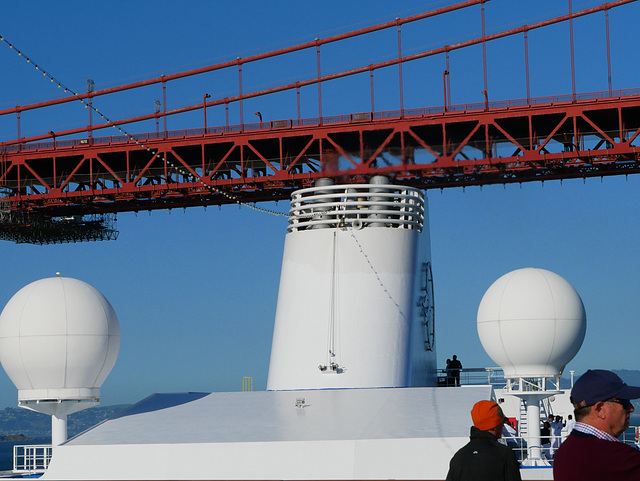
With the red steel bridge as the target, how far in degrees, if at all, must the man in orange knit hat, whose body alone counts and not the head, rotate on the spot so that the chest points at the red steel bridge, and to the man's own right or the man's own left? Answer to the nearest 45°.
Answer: approximately 45° to the man's own left

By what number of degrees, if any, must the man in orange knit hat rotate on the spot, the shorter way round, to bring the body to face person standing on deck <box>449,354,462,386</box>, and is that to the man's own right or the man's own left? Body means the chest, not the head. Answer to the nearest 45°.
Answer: approximately 45° to the man's own left

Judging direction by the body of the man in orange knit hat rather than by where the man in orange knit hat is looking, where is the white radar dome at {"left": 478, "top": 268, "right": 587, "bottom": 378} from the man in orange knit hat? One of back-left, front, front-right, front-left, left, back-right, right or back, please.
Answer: front-left

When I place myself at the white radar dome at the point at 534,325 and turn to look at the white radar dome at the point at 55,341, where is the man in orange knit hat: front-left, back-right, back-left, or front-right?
front-left

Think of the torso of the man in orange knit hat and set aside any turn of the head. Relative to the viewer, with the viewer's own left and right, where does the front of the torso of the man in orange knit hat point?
facing away from the viewer and to the right of the viewer

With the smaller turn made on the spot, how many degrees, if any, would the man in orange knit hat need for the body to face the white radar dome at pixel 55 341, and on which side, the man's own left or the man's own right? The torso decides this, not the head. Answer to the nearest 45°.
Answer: approximately 90° to the man's own left

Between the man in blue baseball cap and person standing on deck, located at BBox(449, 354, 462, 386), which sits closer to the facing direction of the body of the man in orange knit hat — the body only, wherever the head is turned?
the person standing on deck

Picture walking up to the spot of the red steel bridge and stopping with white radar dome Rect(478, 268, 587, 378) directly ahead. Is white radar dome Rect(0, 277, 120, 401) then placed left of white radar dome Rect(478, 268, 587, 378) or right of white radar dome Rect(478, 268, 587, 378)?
right

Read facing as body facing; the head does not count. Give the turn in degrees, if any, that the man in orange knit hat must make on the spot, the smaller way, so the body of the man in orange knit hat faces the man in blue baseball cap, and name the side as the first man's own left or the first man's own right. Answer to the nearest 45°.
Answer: approximately 135° to the first man's own right
